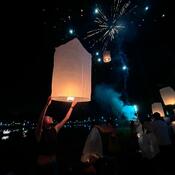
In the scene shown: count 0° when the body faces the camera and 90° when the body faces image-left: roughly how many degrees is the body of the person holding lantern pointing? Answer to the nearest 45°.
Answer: approximately 225°

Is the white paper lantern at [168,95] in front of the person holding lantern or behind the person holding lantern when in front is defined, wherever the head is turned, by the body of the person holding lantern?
in front
